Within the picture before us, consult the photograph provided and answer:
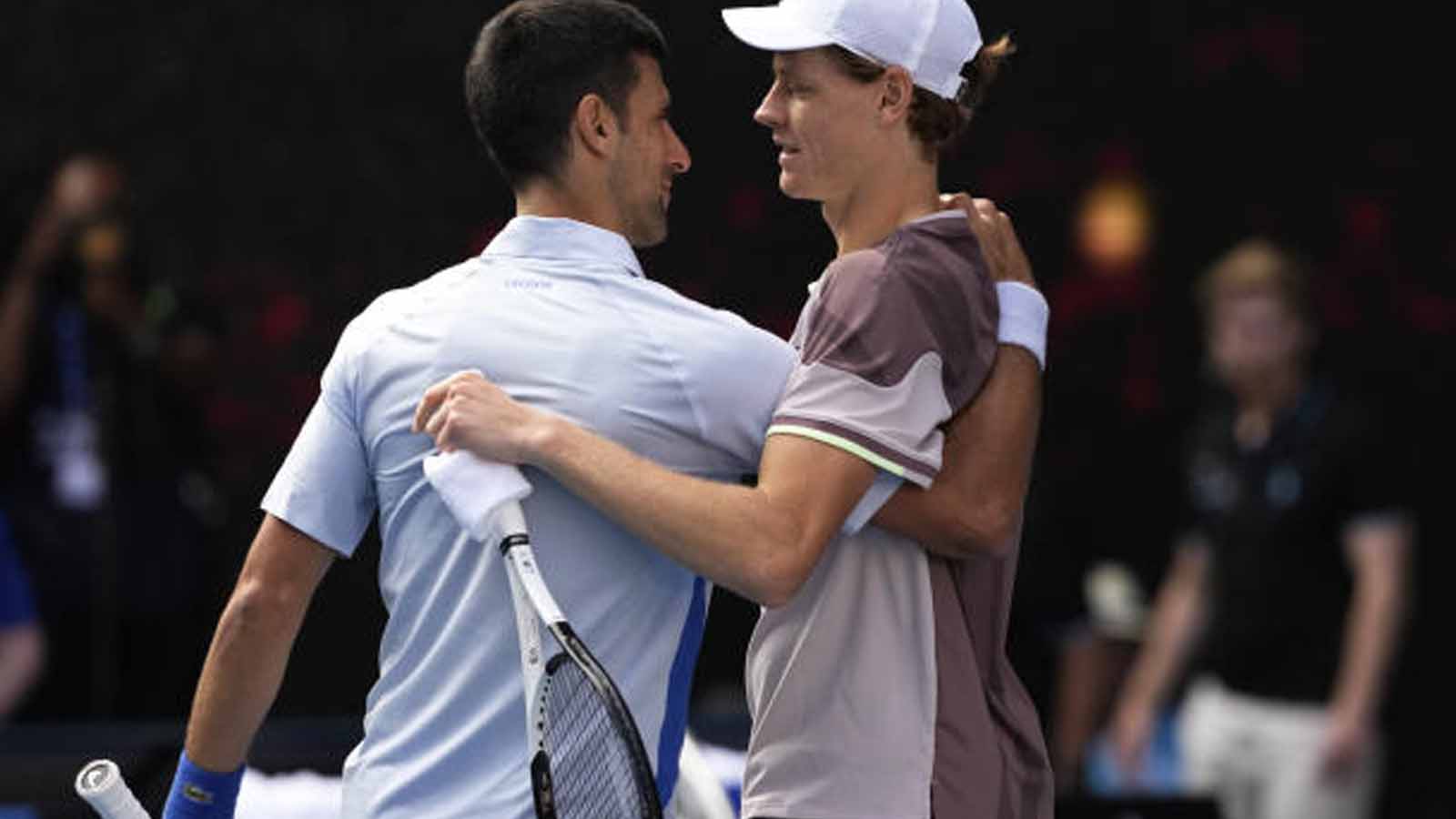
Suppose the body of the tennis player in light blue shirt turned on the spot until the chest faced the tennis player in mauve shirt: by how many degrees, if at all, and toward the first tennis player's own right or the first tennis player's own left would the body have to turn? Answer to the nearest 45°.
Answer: approximately 45° to the first tennis player's own right

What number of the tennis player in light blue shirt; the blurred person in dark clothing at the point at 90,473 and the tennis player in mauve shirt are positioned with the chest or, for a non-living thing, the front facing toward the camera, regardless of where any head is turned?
1

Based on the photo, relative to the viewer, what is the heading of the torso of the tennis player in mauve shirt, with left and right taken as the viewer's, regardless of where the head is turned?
facing to the left of the viewer

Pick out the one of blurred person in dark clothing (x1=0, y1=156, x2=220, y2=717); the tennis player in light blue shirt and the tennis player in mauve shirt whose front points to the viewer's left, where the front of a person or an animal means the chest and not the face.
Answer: the tennis player in mauve shirt

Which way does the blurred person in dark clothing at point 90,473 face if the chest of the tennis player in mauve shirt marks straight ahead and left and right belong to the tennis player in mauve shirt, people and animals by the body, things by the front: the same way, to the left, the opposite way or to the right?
to the left

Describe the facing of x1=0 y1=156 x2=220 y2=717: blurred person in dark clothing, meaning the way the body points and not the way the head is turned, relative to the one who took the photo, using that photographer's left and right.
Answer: facing the viewer

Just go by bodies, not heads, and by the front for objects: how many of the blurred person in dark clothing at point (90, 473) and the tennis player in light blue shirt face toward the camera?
1

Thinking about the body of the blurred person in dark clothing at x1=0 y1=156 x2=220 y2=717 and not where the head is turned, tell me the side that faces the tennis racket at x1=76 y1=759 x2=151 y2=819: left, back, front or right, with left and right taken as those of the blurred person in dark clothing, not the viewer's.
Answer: front

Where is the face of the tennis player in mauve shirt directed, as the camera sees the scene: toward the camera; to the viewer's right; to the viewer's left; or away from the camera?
to the viewer's left

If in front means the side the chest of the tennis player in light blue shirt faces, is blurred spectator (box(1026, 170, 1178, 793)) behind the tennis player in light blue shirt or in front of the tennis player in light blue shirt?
in front

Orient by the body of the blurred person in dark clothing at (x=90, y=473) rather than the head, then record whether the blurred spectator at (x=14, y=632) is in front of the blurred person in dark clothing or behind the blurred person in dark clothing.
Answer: in front

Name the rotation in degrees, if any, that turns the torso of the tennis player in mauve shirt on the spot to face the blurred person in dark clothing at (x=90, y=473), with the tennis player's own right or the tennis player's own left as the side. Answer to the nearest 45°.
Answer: approximately 45° to the tennis player's own right
